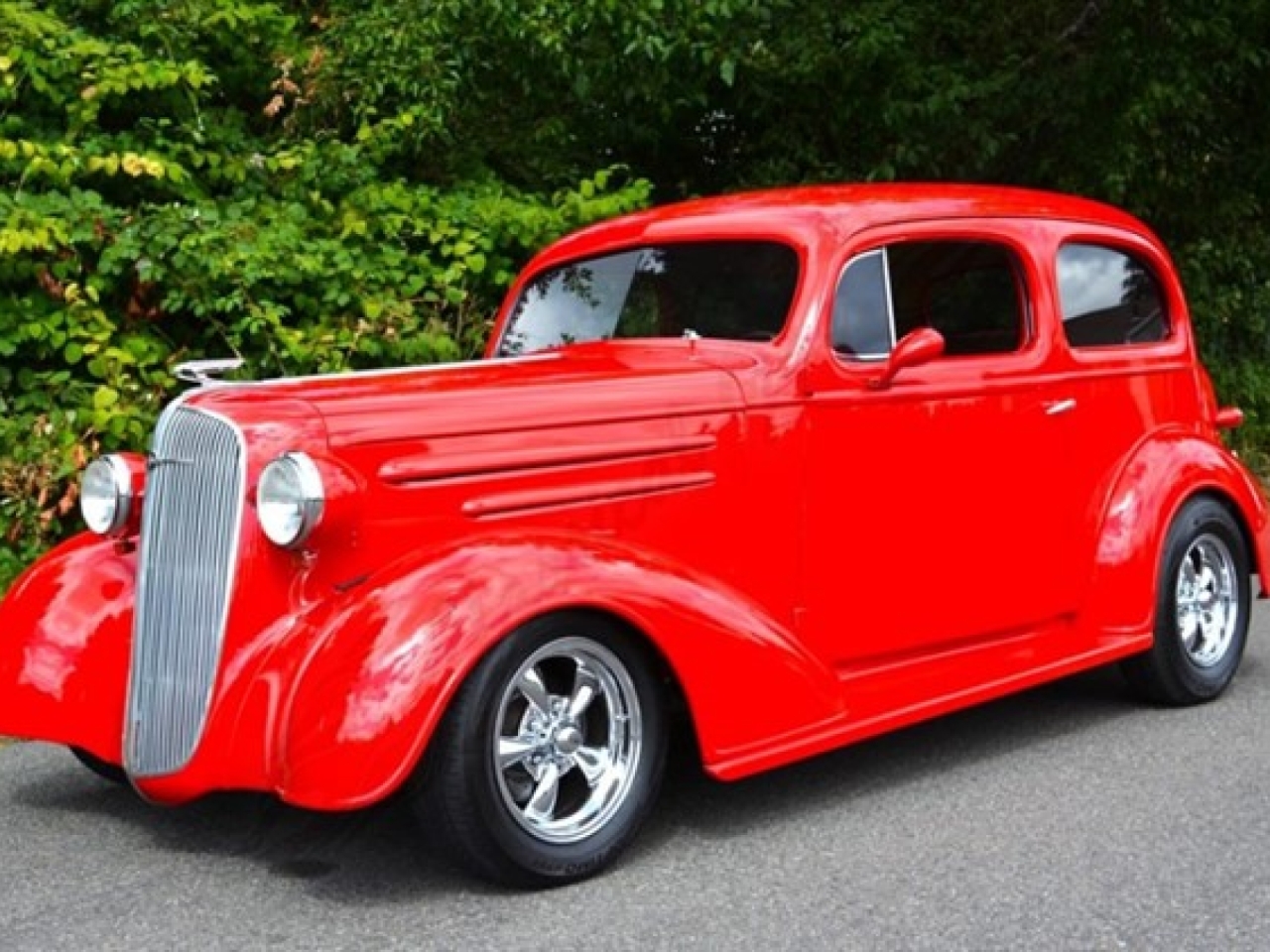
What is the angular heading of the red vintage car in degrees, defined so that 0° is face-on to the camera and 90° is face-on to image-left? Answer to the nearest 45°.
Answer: approximately 45°

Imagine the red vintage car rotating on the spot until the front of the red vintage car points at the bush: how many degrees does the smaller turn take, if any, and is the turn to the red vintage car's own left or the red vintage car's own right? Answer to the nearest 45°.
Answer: approximately 90° to the red vintage car's own right
